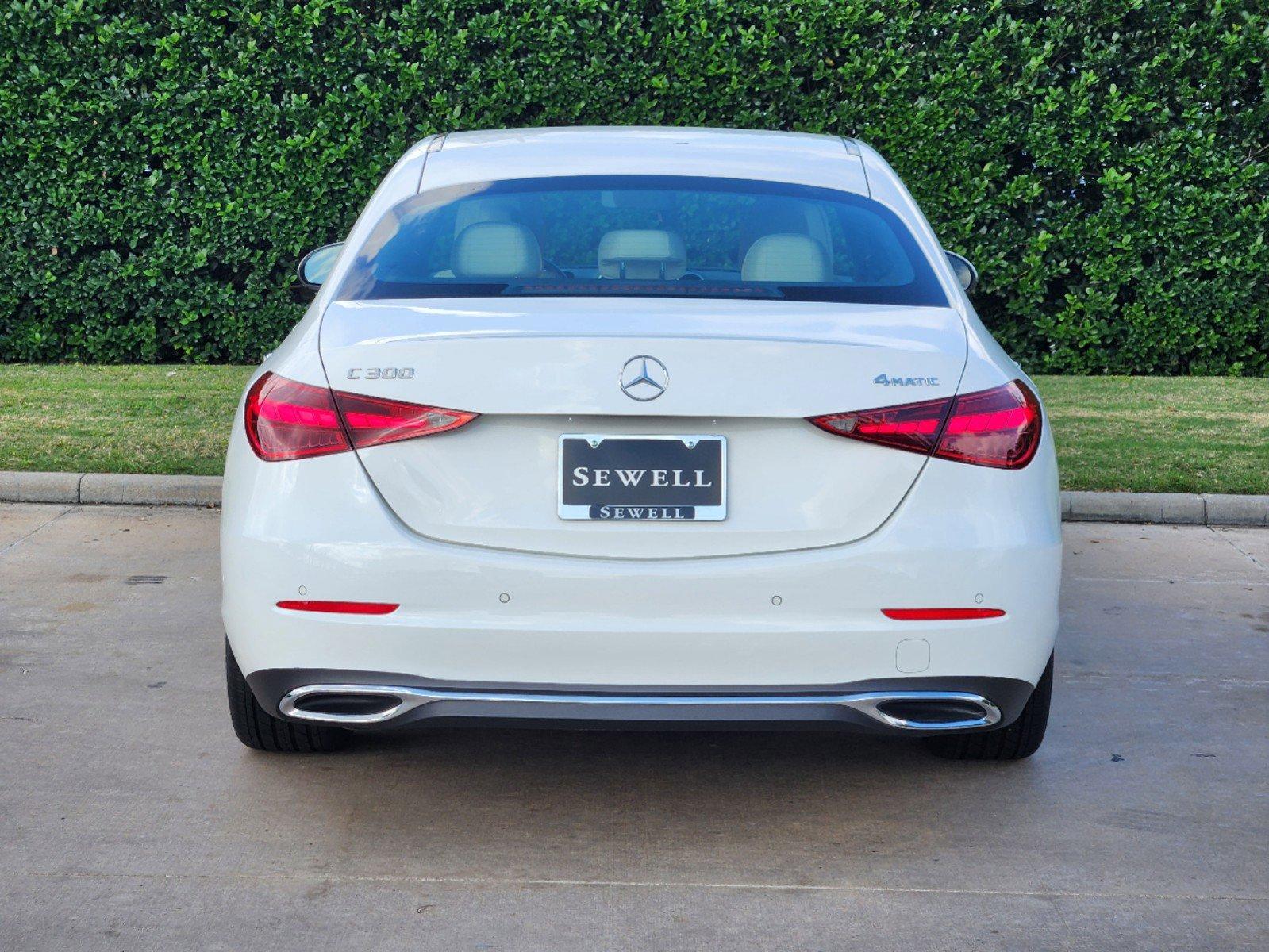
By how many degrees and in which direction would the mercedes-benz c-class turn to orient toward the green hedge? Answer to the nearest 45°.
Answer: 0° — it already faces it

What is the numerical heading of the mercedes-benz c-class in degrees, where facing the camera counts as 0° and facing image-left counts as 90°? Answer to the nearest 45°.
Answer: approximately 180°
